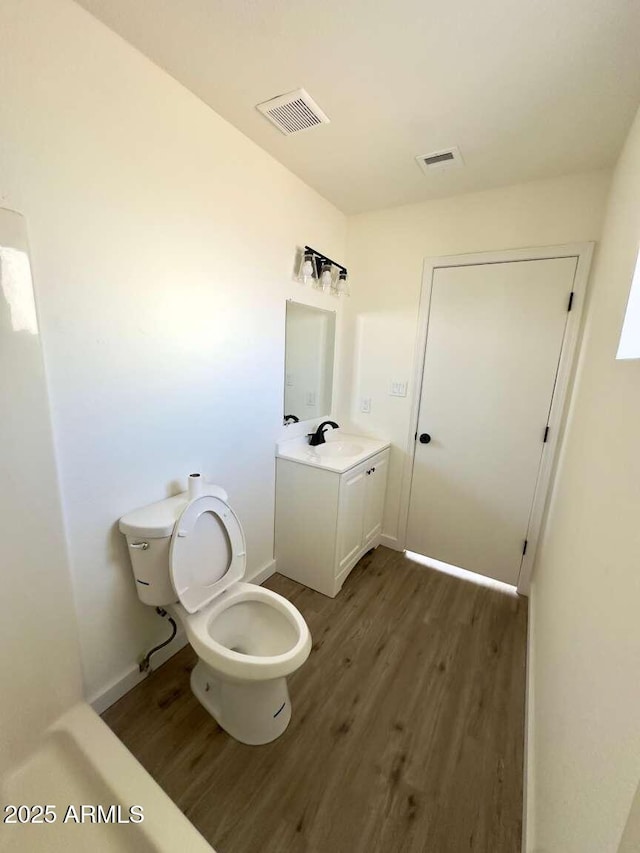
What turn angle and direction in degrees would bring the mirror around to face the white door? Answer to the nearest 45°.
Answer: approximately 45° to its left

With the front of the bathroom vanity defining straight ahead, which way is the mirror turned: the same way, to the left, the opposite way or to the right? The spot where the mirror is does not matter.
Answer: the same way

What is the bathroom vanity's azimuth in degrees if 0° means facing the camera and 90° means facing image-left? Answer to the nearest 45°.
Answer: approximately 315°

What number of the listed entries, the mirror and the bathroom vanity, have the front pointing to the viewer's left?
0

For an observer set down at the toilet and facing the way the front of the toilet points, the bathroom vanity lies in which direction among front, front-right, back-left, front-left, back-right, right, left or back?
left

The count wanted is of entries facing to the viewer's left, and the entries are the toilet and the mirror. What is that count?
0

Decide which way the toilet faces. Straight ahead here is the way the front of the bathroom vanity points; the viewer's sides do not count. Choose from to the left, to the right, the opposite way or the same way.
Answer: the same way

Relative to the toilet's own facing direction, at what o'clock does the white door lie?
The white door is roughly at 10 o'clock from the toilet.

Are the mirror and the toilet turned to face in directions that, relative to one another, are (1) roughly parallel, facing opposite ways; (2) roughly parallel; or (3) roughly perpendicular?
roughly parallel

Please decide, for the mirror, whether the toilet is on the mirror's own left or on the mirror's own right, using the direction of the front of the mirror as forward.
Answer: on the mirror's own right

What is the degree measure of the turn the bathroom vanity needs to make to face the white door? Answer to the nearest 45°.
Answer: approximately 45° to its left

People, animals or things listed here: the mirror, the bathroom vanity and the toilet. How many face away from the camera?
0

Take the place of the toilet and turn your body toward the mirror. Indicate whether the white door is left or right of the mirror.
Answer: right

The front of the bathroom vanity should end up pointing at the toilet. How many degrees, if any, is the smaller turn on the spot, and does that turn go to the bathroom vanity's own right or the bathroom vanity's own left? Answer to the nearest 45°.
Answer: approximately 90° to the bathroom vanity's own right

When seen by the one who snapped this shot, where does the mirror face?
facing the viewer and to the right of the viewer
